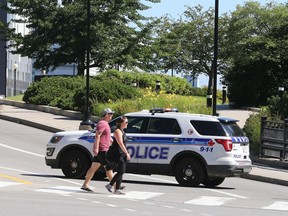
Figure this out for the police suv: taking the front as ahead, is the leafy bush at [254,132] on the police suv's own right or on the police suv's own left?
on the police suv's own right

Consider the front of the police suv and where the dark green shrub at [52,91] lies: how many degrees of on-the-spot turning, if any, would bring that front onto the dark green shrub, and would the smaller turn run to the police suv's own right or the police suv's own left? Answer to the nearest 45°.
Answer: approximately 90° to the police suv's own right

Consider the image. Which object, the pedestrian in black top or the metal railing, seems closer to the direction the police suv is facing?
the pedestrian in black top

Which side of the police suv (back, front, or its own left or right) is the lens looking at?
left

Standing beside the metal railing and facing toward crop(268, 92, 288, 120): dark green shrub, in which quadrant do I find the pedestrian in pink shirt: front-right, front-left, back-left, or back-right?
back-left

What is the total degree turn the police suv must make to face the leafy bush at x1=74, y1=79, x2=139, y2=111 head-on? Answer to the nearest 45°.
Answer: approximately 90° to its right

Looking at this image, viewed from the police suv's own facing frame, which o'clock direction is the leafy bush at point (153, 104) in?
The leafy bush is roughly at 3 o'clock from the police suv.
